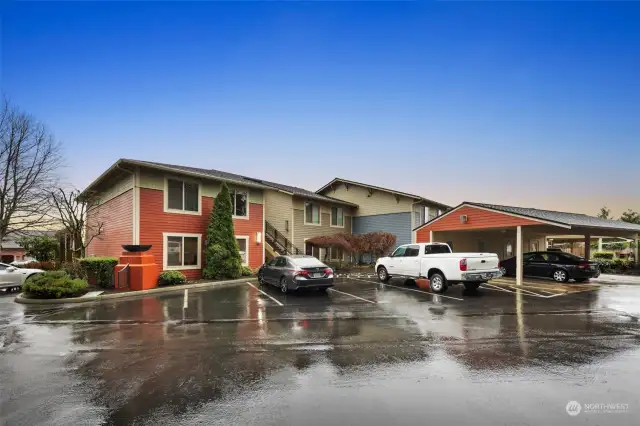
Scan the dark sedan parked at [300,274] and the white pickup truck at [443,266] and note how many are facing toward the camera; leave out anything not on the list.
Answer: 0

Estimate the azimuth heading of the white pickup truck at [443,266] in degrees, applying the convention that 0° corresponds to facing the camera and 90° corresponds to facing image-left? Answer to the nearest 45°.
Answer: approximately 135°

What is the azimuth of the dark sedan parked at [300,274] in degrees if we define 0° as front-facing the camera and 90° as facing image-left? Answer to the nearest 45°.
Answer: approximately 135°
